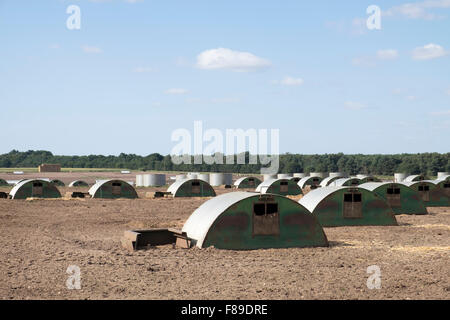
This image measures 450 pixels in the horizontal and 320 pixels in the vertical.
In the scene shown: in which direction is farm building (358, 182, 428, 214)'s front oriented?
toward the camera

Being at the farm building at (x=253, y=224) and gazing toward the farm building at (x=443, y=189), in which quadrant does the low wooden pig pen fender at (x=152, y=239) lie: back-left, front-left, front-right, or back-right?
back-left

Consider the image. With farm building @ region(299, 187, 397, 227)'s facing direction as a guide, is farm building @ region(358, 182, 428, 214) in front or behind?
behind

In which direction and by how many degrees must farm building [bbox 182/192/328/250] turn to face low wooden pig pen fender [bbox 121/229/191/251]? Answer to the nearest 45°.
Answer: approximately 90° to its right

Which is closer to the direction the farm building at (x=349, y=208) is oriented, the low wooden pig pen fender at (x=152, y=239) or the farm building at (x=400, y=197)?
the low wooden pig pen fender

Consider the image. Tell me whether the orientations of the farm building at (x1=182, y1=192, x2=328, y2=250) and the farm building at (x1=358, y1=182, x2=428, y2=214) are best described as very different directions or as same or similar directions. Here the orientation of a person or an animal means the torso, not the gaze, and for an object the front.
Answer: same or similar directions

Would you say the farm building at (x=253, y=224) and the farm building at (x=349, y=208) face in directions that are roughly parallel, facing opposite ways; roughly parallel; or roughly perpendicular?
roughly parallel

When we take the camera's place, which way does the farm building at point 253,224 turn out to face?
facing the viewer

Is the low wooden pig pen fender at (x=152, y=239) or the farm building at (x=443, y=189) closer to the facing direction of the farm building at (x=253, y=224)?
the low wooden pig pen fender

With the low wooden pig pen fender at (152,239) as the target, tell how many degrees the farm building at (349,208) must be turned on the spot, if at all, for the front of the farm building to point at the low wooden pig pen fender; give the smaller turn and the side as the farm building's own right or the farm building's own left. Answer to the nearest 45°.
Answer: approximately 45° to the farm building's own right

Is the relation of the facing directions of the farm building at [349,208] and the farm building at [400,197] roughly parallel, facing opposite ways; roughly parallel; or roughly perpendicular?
roughly parallel

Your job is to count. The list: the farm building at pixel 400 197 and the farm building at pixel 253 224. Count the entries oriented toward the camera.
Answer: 2

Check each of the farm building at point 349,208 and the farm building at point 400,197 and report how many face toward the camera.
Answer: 2

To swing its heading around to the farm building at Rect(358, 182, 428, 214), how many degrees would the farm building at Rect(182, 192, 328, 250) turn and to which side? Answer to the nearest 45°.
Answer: approximately 135° to its left

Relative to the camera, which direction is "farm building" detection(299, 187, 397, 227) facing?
toward the camera
